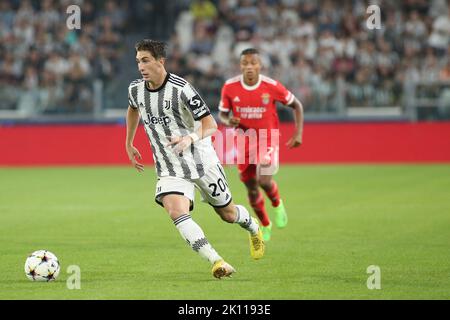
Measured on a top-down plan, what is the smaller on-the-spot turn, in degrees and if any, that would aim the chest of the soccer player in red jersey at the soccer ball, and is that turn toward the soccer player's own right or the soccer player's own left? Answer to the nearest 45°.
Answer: approximately 45° to the soccer player's own right

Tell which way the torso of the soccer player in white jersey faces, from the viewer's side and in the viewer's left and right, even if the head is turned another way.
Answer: facing the viewer and to the left of the viewer

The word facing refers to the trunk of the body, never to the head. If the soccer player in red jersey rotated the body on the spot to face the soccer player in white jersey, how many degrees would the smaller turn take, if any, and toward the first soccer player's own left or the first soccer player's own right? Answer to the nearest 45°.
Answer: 0° — they already face them

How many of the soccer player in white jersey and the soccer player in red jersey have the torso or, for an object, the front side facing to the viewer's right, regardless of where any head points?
0

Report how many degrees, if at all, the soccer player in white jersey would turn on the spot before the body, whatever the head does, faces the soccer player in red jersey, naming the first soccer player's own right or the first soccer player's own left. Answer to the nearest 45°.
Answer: approximately 135° to the first soccer player's own right

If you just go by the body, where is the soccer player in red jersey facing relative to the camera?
toward the camera
